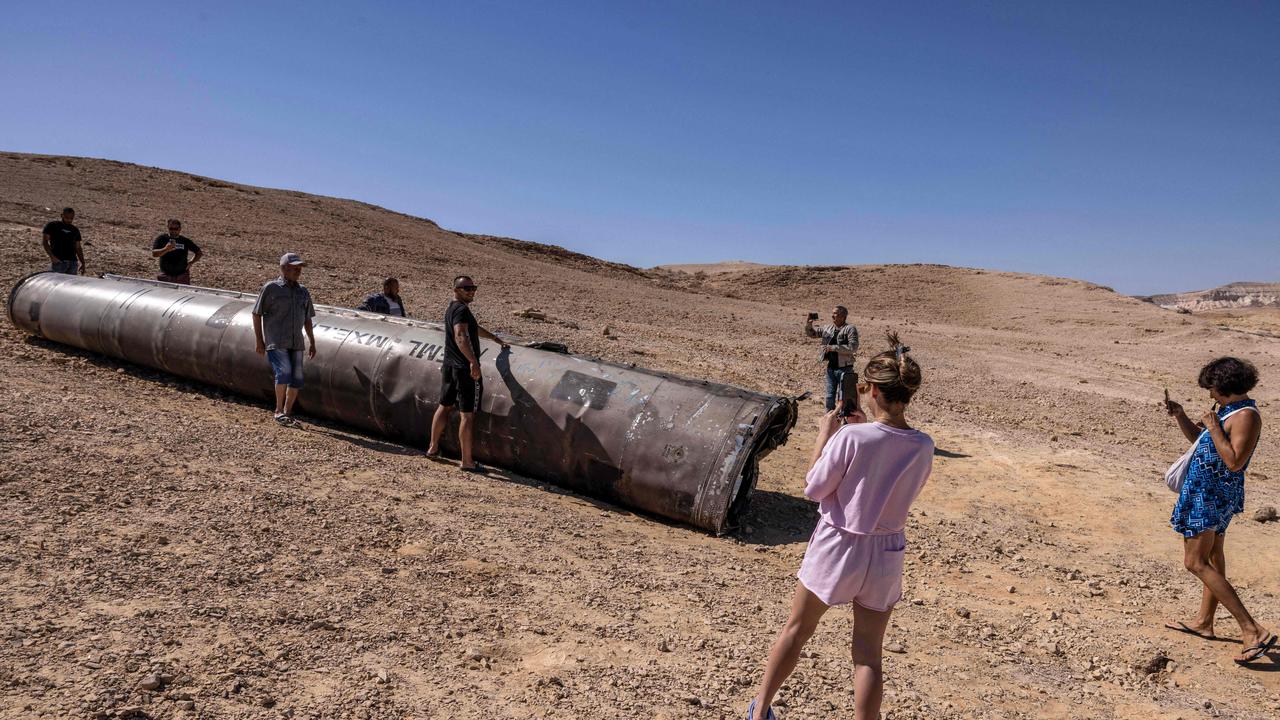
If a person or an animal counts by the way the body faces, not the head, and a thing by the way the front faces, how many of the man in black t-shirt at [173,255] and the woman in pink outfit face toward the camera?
1

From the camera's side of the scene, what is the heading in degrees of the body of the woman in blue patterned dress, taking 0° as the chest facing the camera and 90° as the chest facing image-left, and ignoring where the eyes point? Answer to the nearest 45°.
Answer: approximately 90°

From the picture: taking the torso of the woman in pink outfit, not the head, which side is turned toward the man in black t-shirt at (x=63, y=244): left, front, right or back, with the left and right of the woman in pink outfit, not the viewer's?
front

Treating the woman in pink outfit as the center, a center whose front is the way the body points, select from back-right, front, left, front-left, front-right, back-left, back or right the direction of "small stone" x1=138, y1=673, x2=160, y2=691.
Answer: front-left

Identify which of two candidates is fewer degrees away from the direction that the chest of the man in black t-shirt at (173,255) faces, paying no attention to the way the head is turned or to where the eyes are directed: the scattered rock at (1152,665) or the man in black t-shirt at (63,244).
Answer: the scattered rock

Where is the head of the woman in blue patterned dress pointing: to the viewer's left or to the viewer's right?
to the viewer's left

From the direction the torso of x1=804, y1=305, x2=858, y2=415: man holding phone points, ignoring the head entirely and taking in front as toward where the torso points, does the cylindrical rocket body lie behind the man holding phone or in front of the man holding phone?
in front

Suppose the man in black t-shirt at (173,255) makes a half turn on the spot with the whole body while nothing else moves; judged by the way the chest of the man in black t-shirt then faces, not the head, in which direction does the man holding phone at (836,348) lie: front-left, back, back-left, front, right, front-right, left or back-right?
back-right

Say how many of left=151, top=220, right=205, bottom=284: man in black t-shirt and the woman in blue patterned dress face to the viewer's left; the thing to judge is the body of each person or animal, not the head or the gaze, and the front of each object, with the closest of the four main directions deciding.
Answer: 1

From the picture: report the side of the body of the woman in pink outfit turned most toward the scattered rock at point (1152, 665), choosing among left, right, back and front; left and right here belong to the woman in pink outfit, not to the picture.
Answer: right

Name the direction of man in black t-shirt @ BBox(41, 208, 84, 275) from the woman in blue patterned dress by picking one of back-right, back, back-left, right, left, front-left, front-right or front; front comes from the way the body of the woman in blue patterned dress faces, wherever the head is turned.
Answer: front

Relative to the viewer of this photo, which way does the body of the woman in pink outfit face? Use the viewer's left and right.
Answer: facing away from the viewer and to the left of the viewer

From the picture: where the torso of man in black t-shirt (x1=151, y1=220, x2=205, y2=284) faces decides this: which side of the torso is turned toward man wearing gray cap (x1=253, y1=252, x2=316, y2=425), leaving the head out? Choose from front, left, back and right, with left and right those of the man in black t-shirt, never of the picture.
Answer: front

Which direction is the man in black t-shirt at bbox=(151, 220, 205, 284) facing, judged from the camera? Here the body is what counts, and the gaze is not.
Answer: toward the camera

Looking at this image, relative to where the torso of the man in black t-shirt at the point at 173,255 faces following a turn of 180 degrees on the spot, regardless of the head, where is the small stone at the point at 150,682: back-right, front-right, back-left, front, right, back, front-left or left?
back

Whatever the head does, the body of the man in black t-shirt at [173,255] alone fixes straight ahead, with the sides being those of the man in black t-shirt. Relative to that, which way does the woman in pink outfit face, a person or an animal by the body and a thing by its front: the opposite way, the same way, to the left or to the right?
the opposite way

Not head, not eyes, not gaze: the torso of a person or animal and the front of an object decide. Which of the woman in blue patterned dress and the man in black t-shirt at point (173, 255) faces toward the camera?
the man in black t-shirt
